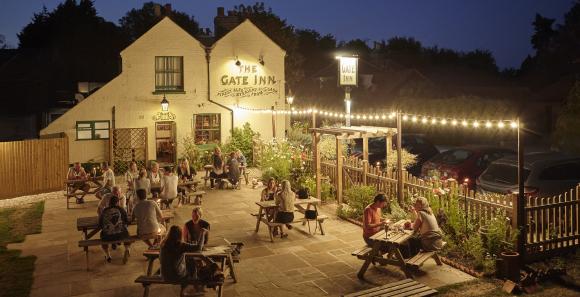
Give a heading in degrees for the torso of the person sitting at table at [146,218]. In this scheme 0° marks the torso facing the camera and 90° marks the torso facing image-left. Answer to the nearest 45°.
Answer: approximately 180°

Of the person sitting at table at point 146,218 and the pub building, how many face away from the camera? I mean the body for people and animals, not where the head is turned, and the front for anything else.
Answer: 1

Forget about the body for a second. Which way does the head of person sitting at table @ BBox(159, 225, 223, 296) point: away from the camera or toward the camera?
away from the camera

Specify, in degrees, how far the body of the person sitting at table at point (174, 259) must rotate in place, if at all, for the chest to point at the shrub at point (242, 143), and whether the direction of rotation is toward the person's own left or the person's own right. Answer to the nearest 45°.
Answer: approximately 45° to the person's own left

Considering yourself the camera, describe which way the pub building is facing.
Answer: facing the viewer

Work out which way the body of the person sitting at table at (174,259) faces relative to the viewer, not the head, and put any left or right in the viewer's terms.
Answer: facing away from the viewer and to the right of the viewer

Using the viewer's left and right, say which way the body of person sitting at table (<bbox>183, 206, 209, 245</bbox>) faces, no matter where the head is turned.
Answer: facing the viewer

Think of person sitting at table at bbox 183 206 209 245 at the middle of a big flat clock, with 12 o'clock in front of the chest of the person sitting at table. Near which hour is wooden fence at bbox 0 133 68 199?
The wooden fence is roughly at 5 o'clock from the person sitting at table.

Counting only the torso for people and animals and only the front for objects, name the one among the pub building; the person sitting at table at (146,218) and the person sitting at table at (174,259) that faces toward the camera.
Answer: the pub building

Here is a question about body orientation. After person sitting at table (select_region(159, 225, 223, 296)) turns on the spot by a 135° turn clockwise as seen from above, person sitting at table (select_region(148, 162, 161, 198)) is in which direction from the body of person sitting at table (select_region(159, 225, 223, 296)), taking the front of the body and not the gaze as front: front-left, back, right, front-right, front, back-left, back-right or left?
back
